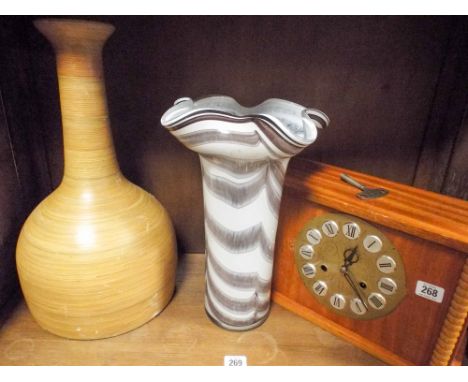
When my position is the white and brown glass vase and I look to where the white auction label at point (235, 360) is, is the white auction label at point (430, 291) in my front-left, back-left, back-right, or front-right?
front-left

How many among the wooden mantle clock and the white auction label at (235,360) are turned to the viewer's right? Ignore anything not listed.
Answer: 0

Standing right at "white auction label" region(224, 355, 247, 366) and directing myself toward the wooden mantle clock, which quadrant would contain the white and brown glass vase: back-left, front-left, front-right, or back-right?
front-left

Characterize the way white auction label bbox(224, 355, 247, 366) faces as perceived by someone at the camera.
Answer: facing the viewer
